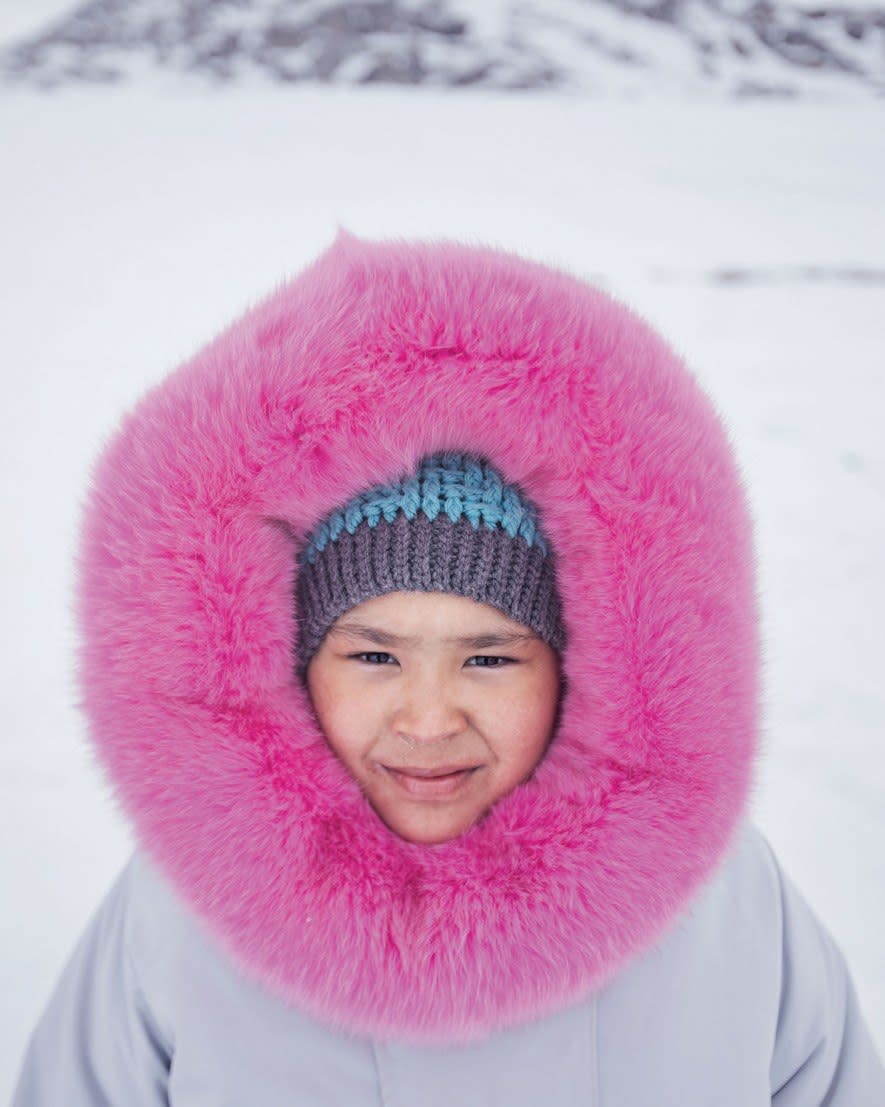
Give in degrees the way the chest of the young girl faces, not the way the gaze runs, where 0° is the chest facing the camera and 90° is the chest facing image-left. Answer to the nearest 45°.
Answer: approximately 0°
